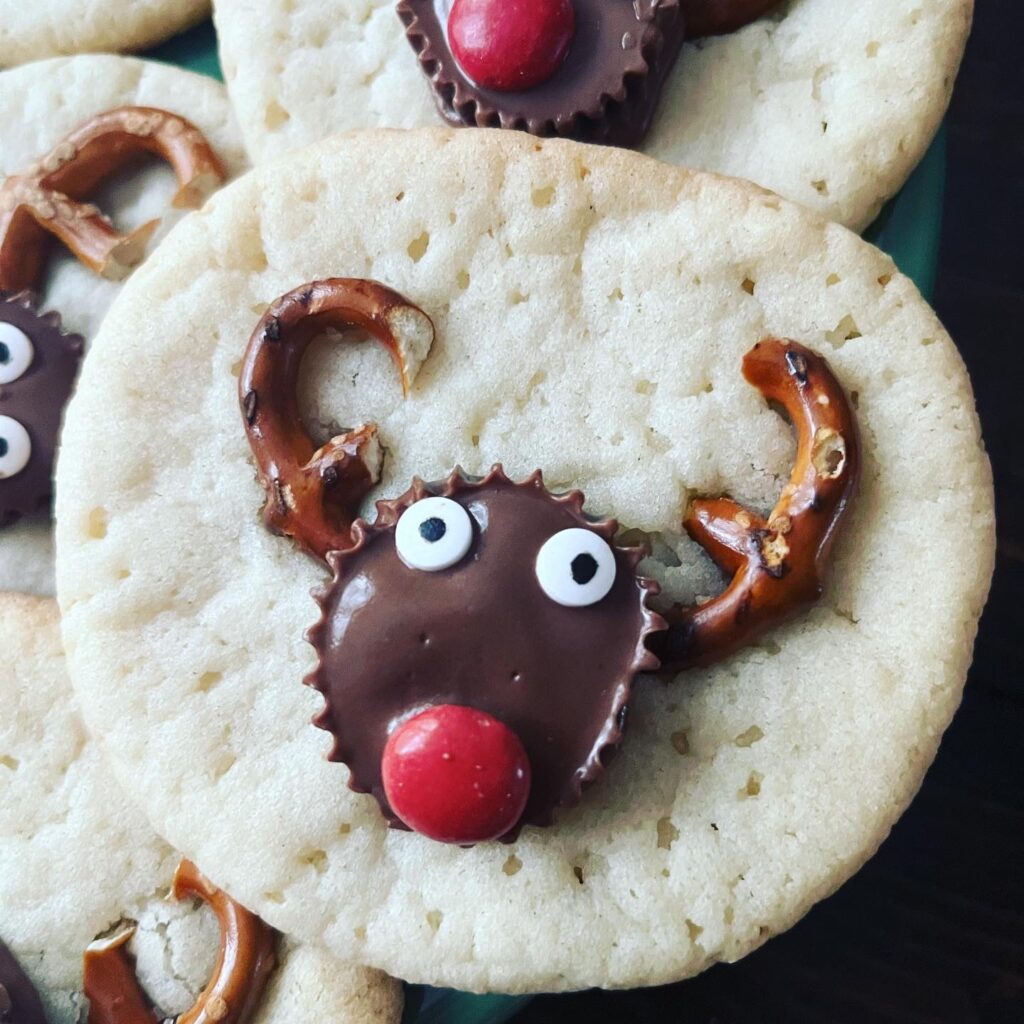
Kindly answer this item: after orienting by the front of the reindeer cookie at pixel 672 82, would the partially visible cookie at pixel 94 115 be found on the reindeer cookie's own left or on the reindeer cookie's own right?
on the reindeer cookie's own right

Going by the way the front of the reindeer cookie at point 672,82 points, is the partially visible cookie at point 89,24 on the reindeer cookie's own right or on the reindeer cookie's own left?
on the reindeer cookie's own right

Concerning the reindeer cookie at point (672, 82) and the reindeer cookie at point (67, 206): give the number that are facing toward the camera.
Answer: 2

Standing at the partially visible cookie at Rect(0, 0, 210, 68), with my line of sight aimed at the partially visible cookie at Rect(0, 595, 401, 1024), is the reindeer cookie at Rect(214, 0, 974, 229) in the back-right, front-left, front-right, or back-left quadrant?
front-left
